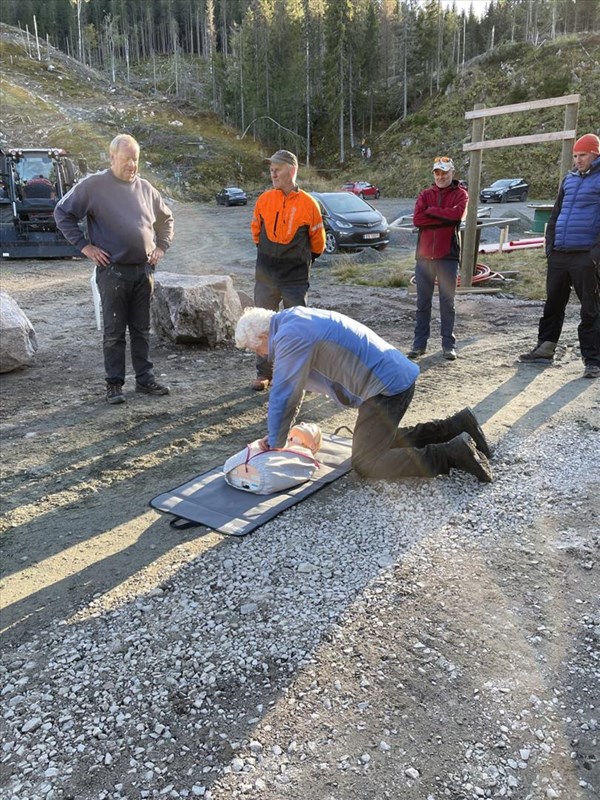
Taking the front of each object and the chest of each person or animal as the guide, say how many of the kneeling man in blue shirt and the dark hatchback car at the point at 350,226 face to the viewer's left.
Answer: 1

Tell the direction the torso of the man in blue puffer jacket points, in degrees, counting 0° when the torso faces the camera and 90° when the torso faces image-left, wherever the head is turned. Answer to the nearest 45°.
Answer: approximately 45°

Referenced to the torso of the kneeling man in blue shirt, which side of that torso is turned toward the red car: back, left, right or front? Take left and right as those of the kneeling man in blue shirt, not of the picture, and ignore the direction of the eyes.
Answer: right

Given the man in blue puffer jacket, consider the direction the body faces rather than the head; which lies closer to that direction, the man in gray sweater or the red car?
the man in gray sweater

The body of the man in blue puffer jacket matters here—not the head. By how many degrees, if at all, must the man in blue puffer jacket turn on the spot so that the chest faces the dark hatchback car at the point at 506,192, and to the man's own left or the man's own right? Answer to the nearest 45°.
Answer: approximately 135° to the man's own right

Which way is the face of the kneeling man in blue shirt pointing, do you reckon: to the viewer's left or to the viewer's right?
to the viewer's left

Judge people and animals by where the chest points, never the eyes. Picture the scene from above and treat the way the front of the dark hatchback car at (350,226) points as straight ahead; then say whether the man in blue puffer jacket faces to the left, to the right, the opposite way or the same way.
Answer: to the right

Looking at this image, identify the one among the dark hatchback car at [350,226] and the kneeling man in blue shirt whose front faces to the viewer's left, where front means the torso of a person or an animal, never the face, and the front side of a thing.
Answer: the kneeling man in blue shirt

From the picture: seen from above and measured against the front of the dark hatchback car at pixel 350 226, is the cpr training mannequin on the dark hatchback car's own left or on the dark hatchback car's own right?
on the dark hatchback car's own right

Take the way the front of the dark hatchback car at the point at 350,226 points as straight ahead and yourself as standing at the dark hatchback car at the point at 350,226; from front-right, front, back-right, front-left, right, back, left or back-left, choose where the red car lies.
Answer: back-left

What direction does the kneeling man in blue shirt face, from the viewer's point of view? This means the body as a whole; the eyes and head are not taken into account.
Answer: to the viewer's left

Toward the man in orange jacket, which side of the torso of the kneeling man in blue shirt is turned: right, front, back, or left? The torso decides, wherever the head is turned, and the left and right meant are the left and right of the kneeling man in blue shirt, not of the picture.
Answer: right

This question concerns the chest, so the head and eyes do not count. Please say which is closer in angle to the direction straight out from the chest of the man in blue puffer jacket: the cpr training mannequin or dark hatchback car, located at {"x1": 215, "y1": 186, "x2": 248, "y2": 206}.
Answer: the cpr training mannequin
